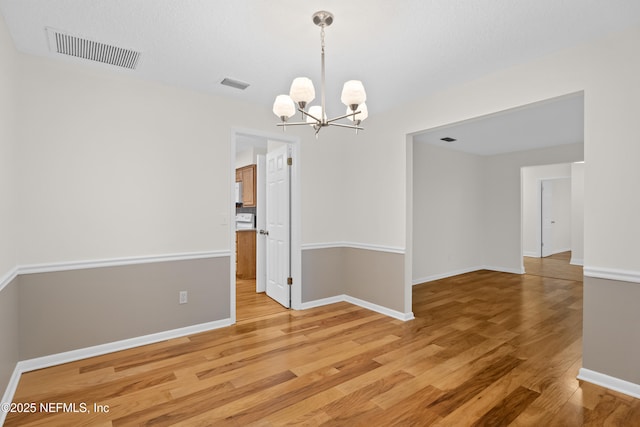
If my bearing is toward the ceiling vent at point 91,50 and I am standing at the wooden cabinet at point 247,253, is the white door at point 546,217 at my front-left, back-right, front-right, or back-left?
back-left

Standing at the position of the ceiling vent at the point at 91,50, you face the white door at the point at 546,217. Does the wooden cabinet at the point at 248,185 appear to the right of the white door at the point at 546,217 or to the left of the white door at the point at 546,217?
left

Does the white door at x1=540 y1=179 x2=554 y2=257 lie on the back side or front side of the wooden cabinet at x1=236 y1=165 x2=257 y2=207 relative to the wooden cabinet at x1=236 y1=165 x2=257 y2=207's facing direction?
on the back side

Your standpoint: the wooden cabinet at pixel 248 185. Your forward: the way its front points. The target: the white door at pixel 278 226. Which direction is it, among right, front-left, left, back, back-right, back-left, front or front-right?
front-left
